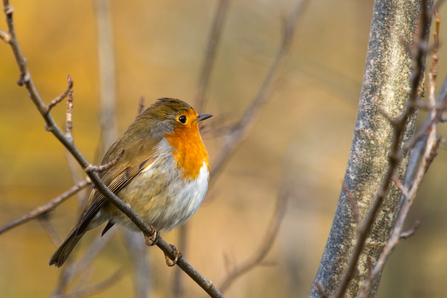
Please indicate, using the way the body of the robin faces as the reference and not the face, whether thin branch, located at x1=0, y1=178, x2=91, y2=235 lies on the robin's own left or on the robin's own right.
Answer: on the robin's own right

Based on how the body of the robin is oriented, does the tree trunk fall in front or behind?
in front

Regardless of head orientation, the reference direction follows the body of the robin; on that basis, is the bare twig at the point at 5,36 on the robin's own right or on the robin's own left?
on the robin's own right

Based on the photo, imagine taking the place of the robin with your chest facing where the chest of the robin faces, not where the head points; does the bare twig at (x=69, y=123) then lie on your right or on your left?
on your right

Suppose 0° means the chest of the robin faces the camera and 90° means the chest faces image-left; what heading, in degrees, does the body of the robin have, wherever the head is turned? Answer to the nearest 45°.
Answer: approximately 270°

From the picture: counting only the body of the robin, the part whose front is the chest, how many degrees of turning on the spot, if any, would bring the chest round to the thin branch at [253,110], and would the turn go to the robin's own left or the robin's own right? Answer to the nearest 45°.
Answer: approximately 45° to the robin's own left
